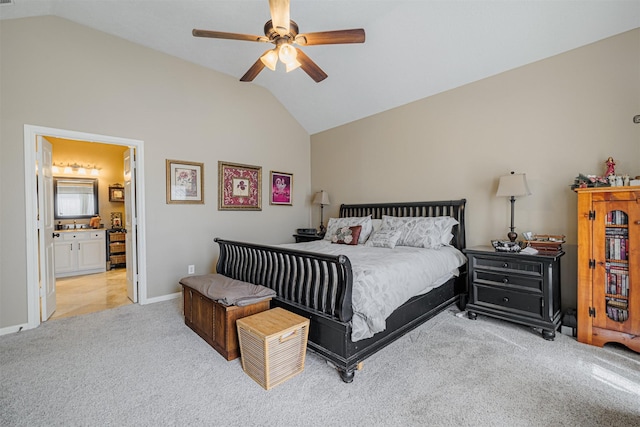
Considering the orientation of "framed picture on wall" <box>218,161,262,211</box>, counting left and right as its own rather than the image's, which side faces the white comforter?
front

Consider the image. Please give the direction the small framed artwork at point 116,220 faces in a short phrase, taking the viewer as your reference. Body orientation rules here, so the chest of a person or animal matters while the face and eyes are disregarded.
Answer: facing the viewer

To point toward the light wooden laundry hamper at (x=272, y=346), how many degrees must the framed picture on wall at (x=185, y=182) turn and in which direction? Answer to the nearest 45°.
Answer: approximately 45° to its right

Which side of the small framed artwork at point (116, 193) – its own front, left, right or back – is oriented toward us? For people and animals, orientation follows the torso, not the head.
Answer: front

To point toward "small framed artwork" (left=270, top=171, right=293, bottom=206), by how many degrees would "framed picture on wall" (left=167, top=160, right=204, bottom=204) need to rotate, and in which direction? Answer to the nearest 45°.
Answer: approximately 45° to its left

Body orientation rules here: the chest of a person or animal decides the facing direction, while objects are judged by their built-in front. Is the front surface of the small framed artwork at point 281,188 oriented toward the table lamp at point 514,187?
yes

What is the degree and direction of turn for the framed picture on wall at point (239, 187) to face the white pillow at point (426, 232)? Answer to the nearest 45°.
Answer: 0° — it already faces it

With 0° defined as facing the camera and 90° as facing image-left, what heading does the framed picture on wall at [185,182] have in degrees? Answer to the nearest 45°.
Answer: approximately 315°

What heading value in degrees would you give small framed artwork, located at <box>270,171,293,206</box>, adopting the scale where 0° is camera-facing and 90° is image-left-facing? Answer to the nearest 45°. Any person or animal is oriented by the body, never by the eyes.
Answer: approximately 315°

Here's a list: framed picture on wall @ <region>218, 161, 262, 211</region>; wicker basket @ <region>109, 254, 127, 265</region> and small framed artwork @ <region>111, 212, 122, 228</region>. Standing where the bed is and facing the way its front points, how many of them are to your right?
3

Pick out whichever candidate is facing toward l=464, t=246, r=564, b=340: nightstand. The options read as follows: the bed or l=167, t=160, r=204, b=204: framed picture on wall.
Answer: the framed picture on wall

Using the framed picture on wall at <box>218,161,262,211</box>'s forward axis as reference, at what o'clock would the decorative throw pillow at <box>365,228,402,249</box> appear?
The decorative throw pillow is roughly at 12 o'clock from the framed picture on wall.

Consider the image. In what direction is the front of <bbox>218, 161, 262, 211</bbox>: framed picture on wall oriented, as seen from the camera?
facing the viewer and to the right of the viewer

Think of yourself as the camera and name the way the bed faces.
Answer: facing the viewer and to the left of the viewer

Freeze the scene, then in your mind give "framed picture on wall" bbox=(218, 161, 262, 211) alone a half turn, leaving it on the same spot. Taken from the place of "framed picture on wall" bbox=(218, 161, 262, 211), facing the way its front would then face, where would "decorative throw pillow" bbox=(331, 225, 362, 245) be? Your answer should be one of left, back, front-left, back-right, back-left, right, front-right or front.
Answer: back

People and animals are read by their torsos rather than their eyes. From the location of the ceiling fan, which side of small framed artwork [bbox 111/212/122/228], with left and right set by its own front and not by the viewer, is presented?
front

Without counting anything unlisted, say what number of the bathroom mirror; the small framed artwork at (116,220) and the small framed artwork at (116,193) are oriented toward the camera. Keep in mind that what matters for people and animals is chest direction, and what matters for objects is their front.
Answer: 3

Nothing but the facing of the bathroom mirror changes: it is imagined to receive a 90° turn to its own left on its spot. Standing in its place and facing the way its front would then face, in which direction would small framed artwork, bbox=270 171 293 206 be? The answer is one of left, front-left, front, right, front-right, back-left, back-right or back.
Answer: front-right
